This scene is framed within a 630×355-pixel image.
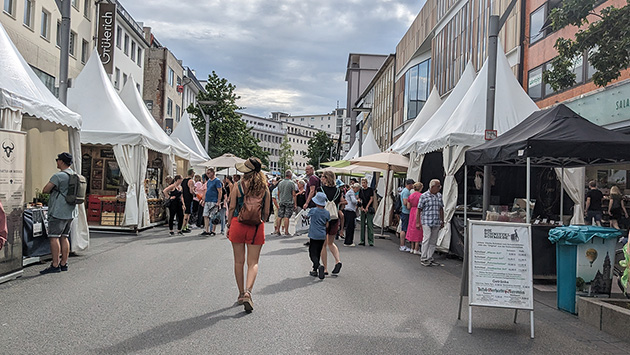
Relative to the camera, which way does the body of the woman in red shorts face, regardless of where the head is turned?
away from the camera

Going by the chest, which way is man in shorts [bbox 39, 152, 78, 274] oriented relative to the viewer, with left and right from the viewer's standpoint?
facing to the left of the viewer

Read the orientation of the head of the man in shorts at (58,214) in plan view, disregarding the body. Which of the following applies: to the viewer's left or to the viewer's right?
to the viewer's left

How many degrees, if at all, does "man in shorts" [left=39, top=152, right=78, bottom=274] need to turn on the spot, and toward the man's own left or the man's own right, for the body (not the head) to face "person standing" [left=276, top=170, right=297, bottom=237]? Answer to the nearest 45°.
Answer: approximately 135° to the man's own right

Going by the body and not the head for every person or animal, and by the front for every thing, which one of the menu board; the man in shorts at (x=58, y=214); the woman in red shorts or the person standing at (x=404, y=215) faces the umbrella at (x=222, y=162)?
the woman in red shorts
